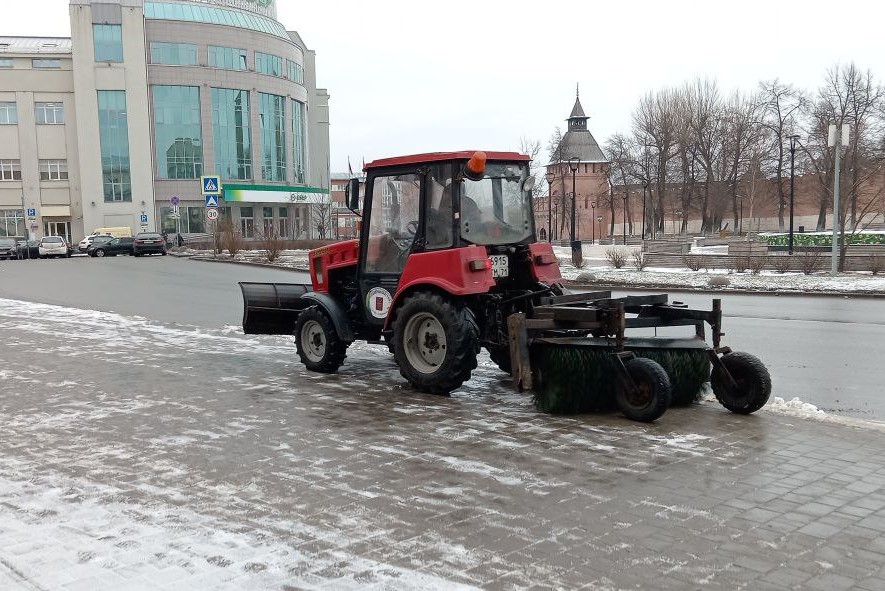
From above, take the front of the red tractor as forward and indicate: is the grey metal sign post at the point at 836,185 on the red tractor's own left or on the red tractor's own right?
on the red tractor's own right

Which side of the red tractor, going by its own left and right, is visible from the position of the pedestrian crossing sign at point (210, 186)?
front

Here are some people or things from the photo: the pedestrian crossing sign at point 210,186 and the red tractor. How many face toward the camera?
1

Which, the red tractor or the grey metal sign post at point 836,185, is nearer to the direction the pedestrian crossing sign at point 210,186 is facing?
the red tractor

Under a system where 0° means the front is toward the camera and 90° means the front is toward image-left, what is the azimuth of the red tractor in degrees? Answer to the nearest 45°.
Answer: approximately 135°

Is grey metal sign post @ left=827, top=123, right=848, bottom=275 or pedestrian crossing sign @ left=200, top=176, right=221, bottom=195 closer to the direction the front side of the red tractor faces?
the pedestrian crossing sign

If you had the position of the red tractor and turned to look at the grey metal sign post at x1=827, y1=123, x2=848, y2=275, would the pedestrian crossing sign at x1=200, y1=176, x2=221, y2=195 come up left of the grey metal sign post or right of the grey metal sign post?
left

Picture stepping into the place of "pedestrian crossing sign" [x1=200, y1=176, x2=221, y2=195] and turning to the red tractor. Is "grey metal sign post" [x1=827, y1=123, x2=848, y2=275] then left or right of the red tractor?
left

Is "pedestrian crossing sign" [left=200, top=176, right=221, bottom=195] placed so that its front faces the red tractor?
yes

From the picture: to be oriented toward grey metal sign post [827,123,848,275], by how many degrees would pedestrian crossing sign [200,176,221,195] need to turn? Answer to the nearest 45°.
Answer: approximately 45° to its left

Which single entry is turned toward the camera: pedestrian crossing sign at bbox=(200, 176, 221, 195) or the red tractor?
the pedestrian crossing sign

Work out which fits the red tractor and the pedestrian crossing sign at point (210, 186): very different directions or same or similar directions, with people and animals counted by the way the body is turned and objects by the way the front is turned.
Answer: very different directions

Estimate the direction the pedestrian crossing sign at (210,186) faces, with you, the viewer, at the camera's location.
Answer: facing the viewer
